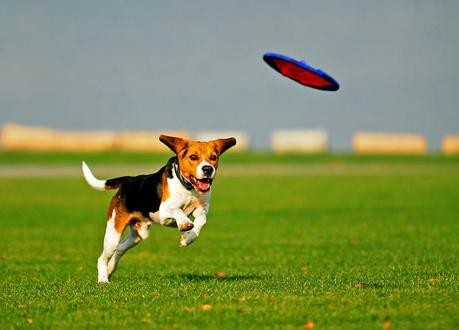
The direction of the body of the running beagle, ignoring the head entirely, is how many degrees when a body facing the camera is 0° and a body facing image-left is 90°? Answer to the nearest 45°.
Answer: approximately 315°

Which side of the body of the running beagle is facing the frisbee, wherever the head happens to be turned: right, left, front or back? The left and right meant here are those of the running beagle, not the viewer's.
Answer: left
